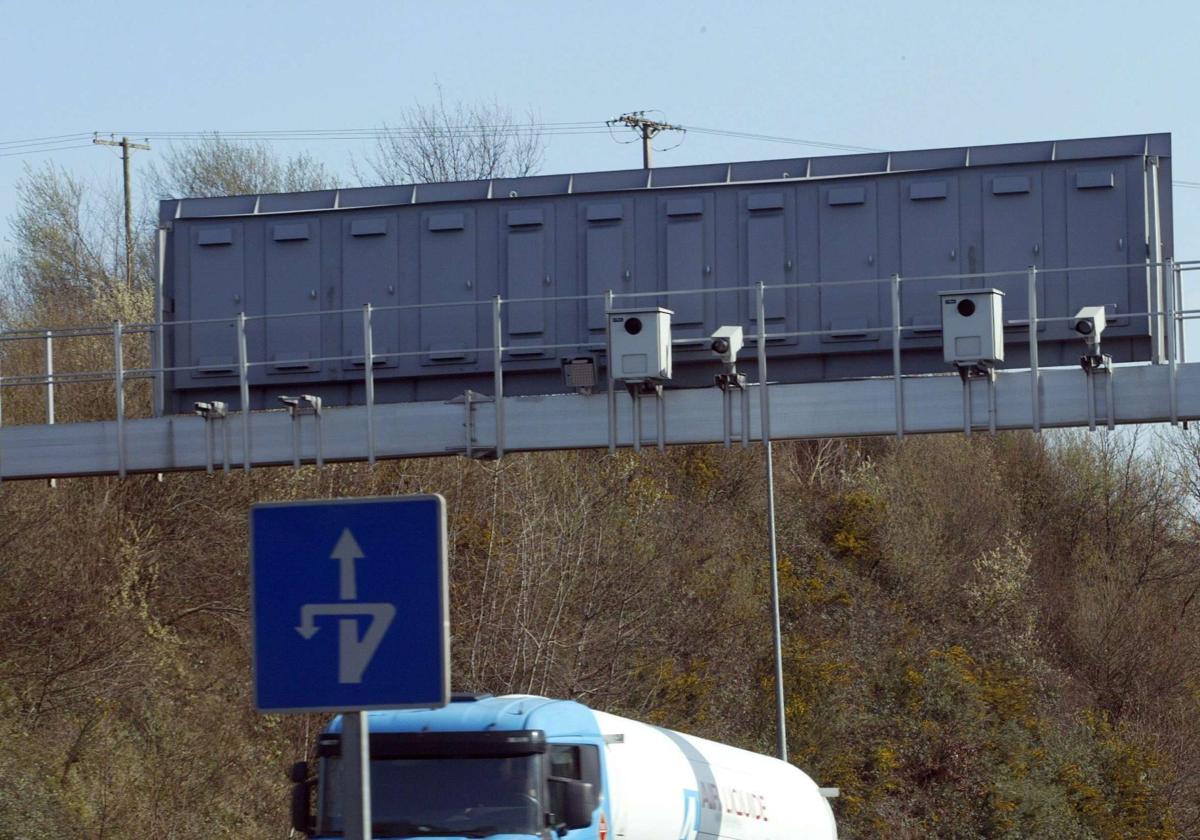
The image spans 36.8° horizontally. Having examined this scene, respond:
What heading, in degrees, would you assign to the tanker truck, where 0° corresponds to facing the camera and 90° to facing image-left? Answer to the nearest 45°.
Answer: approximately 45°

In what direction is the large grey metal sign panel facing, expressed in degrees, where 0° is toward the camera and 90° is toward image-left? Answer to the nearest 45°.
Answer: approximately 180°

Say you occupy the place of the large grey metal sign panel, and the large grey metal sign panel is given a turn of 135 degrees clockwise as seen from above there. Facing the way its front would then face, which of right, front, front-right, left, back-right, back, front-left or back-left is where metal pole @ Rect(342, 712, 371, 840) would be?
front-right

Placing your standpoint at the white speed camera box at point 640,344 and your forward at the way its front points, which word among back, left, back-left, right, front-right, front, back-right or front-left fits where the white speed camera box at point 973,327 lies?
left

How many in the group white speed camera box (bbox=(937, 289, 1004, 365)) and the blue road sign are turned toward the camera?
2

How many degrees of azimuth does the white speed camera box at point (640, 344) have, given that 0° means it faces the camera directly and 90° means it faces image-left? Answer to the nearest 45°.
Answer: approximately 0°

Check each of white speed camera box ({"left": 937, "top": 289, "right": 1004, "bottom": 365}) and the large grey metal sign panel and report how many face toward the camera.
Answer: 1

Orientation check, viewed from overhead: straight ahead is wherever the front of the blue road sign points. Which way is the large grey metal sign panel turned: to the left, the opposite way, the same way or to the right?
the opposite way

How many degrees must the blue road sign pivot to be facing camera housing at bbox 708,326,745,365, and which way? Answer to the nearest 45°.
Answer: approximately 180°

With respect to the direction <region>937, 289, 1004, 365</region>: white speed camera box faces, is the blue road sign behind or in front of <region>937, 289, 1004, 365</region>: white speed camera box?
in front

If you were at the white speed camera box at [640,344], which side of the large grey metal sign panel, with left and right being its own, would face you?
back
